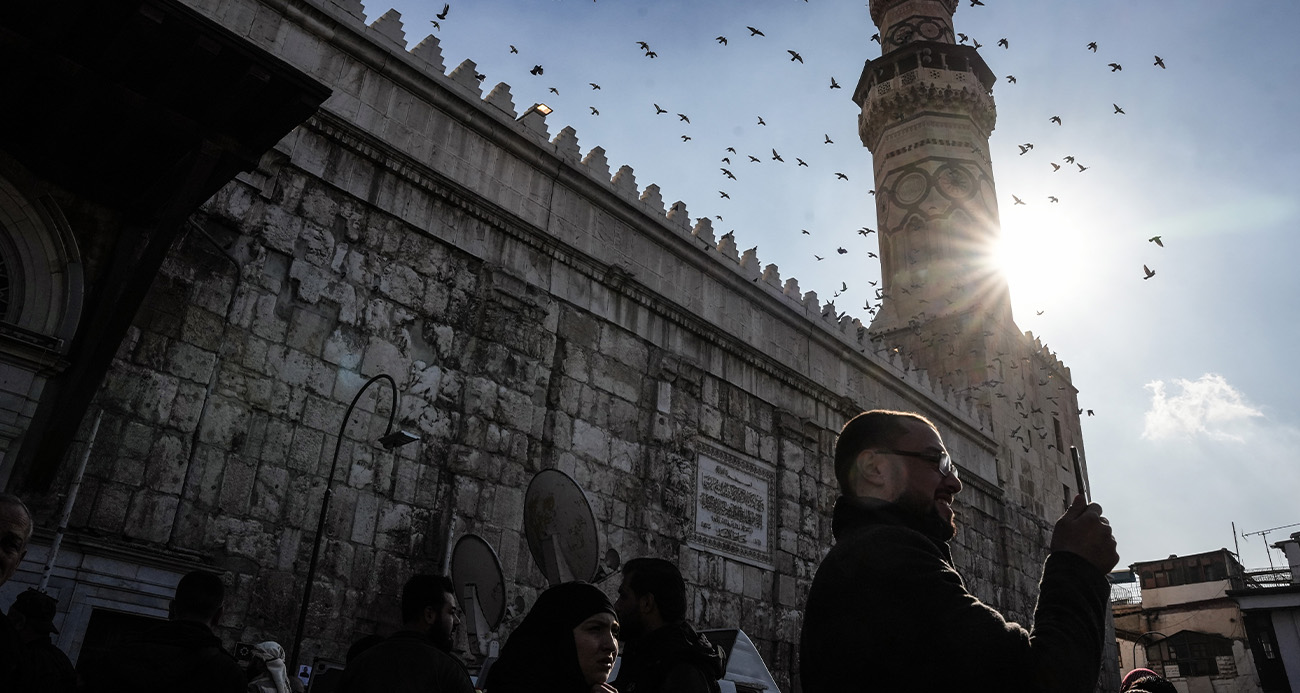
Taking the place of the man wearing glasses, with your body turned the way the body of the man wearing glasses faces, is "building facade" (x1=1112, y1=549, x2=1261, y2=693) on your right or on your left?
on your left

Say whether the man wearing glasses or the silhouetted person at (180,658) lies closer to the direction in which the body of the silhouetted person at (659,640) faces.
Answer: the silhouetted person

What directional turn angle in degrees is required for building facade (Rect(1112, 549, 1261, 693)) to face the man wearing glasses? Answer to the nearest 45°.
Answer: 0° — it already faces them

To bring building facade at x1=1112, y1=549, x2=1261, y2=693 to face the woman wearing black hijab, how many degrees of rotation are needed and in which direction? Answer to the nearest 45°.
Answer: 0° — it already faces them

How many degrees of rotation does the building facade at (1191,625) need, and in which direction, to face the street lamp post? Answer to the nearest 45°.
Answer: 0° — it already faces it

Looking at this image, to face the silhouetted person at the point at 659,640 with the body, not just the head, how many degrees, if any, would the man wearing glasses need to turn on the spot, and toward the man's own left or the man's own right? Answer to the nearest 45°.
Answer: approximately 135° to the man's own left

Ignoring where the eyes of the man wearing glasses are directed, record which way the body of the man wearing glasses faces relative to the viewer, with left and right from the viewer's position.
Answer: facing to the right of the viewer

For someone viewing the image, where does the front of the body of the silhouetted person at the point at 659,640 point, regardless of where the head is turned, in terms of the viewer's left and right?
facing to the left of the viewer

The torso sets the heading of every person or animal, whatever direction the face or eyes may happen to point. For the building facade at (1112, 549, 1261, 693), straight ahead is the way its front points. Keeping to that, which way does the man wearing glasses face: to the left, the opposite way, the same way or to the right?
to the left

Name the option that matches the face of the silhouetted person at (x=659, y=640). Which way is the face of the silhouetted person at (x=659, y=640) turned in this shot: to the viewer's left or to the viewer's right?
to the viewer's left
